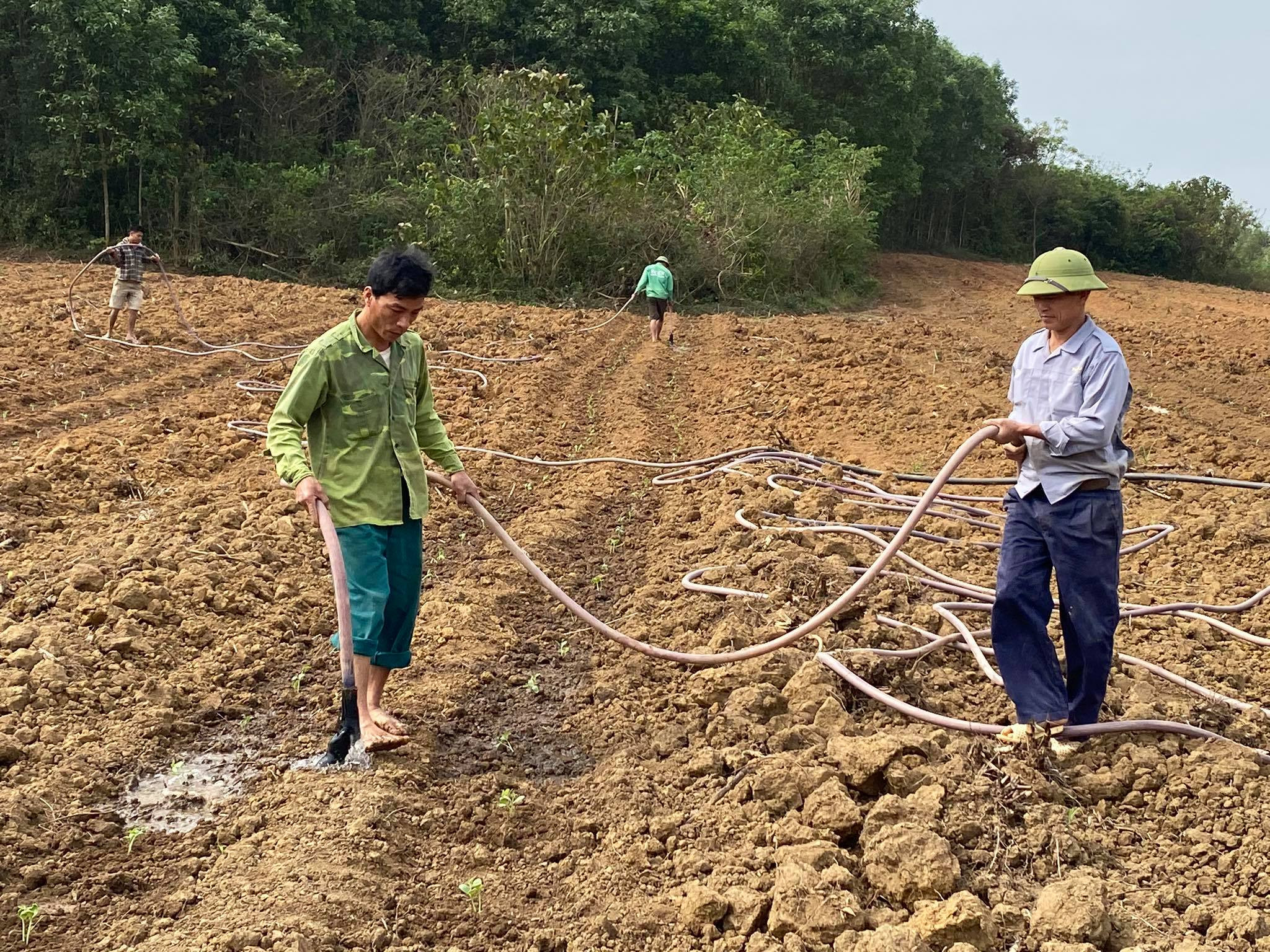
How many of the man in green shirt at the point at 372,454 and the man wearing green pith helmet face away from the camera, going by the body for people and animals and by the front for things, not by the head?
0

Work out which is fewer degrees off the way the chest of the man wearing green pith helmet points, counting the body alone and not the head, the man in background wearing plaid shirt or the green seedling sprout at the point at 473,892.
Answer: the green seedling sprout

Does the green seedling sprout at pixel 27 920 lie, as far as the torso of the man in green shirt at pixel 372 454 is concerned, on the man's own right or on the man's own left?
on the man's own right

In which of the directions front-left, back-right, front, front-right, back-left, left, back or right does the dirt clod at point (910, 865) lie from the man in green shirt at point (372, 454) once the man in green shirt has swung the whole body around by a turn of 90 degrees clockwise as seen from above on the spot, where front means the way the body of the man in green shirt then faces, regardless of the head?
left

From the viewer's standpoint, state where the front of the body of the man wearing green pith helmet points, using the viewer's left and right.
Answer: facing the viewer and to the left of the viewer

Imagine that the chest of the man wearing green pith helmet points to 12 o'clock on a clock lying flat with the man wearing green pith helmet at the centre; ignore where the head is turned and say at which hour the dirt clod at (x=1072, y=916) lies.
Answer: The dirt clod is roughly at 10 o'clock from the man wearing green pith helmet.

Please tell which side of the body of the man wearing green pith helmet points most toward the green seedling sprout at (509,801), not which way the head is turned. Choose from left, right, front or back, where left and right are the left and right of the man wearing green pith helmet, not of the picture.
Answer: front

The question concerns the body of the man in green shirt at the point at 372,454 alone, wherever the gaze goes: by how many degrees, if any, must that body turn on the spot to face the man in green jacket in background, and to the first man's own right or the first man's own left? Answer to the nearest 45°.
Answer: approximately 135° to the first man's own left

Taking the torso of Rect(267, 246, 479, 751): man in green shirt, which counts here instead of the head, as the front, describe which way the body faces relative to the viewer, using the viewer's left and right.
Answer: facing the viewer and to the right of the viewer

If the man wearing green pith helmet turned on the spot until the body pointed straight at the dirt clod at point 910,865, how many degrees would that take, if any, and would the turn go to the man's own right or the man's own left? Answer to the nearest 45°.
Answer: approximately 45° to the man's own left

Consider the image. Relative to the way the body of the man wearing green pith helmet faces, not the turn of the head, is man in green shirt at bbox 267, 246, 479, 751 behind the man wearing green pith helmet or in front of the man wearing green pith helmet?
in front

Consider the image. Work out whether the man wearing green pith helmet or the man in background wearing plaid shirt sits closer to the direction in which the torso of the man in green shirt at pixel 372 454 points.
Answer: the man wearing green pith helmet

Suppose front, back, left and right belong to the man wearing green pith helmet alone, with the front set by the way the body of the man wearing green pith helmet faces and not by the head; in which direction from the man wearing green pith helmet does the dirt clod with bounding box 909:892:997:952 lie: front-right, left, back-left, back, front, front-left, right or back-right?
front-left

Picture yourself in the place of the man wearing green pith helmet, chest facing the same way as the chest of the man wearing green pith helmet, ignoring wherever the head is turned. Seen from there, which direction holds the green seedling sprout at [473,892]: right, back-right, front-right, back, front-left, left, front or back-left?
front
